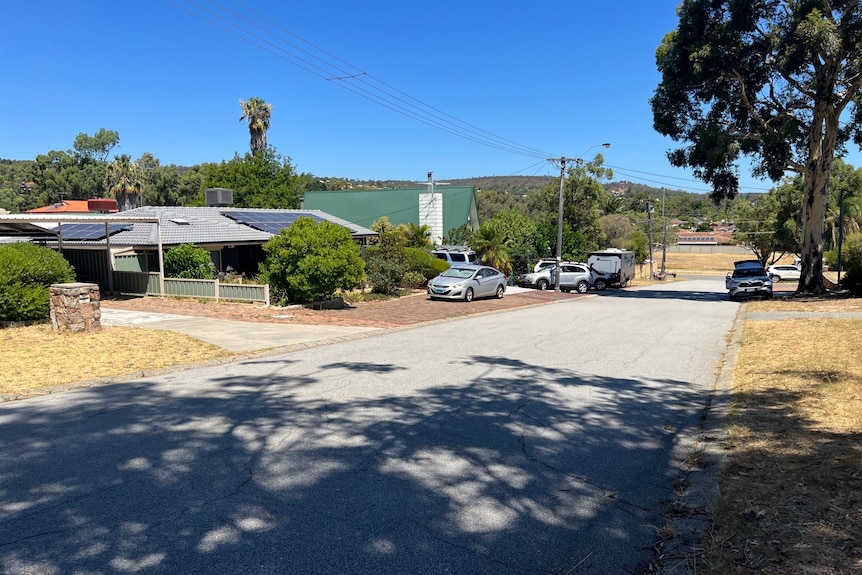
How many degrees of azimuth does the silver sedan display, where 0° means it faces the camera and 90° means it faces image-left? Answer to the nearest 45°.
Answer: approximately 45°

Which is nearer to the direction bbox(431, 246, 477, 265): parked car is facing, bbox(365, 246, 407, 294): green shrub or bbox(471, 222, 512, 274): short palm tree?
the green shrub

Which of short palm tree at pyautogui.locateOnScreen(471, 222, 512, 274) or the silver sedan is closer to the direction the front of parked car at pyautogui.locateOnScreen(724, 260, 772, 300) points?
the silver sedan

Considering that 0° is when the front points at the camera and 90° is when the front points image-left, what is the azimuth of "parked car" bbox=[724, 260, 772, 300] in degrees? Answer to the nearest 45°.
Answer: approximately 0°

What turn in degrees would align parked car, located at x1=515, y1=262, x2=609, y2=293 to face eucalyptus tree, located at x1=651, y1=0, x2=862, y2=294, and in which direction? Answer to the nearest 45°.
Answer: approximately 135° to its left

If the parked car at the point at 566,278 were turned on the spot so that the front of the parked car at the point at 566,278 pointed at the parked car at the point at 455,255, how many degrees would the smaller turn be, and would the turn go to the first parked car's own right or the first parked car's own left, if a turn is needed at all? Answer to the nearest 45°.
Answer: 0° — it already faces it

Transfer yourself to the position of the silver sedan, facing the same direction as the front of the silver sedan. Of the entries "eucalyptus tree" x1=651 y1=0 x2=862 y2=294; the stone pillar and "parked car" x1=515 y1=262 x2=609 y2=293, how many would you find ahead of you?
1

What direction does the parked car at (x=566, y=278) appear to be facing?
to the viewer's left

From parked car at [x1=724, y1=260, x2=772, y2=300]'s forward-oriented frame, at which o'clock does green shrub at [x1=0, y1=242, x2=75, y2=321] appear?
The green shrub is roughly at 1 o'clock from the parked car.

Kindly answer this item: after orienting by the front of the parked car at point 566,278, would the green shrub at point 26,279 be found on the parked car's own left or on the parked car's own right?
on the parked car's own left

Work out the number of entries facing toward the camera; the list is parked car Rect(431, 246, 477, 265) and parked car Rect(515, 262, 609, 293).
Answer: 0

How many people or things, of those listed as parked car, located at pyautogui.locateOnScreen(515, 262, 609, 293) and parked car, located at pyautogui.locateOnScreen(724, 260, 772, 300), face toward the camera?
1

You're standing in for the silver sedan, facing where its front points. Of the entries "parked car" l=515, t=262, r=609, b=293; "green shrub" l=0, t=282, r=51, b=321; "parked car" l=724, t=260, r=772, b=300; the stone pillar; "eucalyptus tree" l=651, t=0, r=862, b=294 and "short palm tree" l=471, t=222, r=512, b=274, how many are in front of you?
2

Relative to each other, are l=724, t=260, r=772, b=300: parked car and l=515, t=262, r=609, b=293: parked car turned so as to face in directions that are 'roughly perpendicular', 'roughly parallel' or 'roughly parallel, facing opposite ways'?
roughly perpendicular
